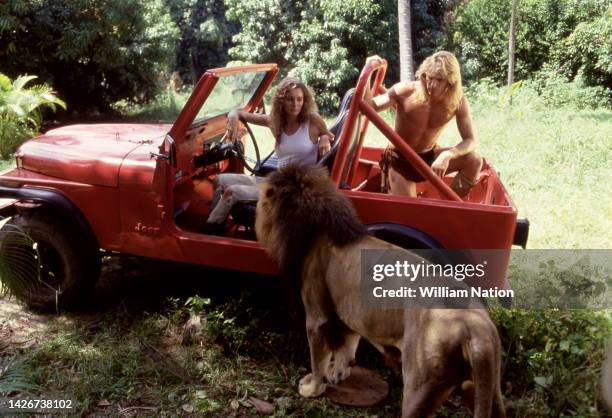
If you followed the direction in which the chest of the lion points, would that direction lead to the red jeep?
yes

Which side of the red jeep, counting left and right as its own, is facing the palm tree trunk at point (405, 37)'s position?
right

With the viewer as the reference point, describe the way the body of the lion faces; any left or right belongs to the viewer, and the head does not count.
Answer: facing away from the viewer and to the left of the viewer

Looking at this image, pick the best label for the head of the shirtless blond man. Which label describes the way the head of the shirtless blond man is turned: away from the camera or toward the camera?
toward the camera

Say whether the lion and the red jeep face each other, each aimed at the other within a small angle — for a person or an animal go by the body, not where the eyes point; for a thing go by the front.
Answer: no

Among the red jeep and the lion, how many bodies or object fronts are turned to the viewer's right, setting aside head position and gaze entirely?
0

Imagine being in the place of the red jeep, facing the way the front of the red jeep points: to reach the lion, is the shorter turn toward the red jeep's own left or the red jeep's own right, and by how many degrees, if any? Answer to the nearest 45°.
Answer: approximately 135° to the red jeep's own left

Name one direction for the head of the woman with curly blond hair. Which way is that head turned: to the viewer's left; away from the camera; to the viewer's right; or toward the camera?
toward the camera

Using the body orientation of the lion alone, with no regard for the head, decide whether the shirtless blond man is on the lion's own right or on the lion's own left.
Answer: on the lion's own right

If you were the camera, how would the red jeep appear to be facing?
facing to the left of the viewer
